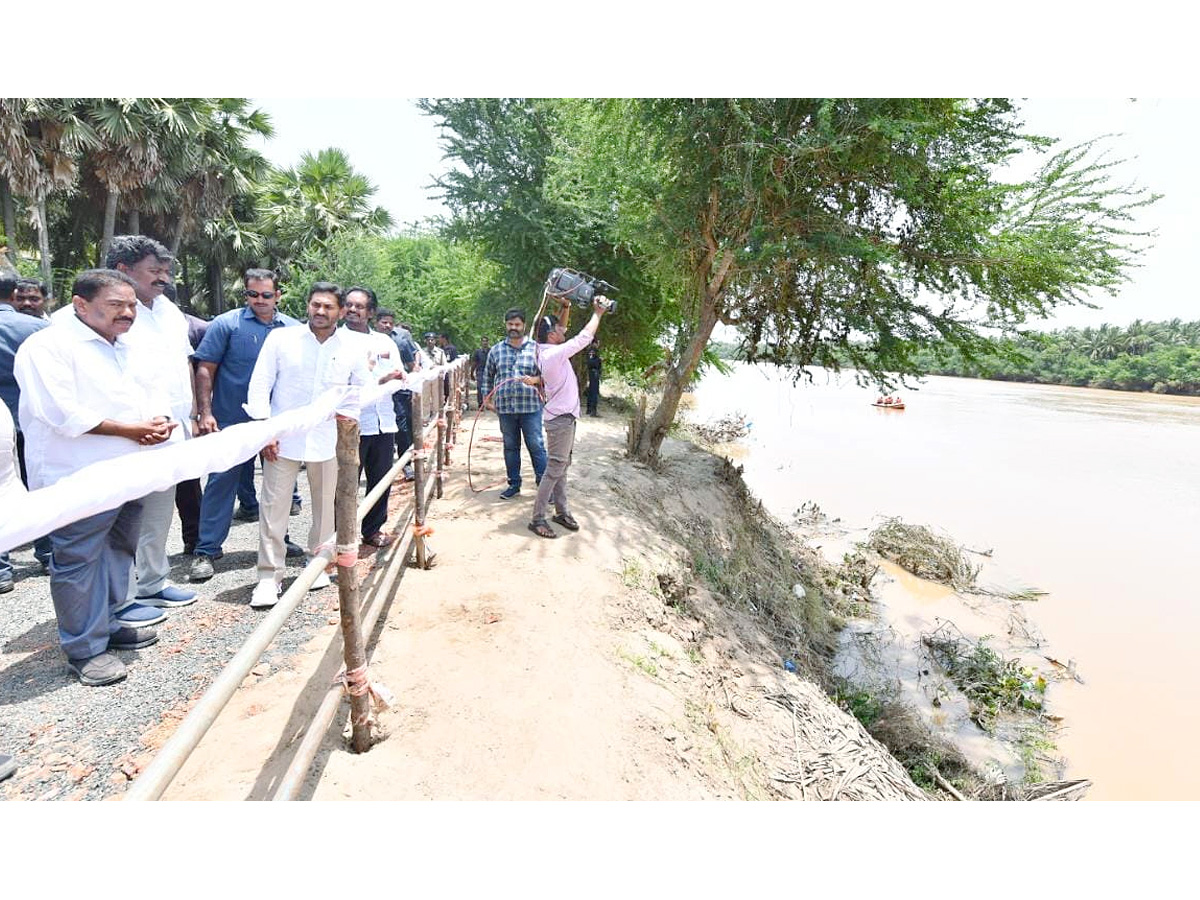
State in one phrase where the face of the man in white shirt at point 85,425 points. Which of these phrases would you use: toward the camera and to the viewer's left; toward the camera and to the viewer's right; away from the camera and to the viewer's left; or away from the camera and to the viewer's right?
toward the camera and to the viewer's right

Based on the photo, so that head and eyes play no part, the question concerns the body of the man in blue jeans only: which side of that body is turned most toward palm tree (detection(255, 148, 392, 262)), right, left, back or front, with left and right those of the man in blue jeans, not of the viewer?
back

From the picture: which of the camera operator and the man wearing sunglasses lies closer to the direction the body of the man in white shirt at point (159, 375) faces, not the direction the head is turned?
the camera operator

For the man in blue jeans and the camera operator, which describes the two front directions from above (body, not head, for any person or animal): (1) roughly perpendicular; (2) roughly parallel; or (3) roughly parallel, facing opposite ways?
roughly perpendicular

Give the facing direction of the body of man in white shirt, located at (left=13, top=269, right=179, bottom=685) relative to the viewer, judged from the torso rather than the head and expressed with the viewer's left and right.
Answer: facing the viewer and to the right of the viewer

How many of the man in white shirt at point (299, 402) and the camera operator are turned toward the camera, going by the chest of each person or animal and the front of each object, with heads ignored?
1

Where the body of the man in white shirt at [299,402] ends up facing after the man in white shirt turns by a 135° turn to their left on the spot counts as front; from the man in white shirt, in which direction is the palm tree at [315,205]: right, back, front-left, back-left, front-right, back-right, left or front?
front-left

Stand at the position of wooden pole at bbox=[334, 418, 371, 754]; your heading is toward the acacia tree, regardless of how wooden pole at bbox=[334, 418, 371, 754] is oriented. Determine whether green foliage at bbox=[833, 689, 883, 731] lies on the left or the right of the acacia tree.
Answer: right

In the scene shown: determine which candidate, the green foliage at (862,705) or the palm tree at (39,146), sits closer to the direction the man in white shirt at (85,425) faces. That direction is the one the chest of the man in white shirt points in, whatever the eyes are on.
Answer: the green foliage

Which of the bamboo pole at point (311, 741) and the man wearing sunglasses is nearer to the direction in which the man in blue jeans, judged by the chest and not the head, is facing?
the bamboo pole
